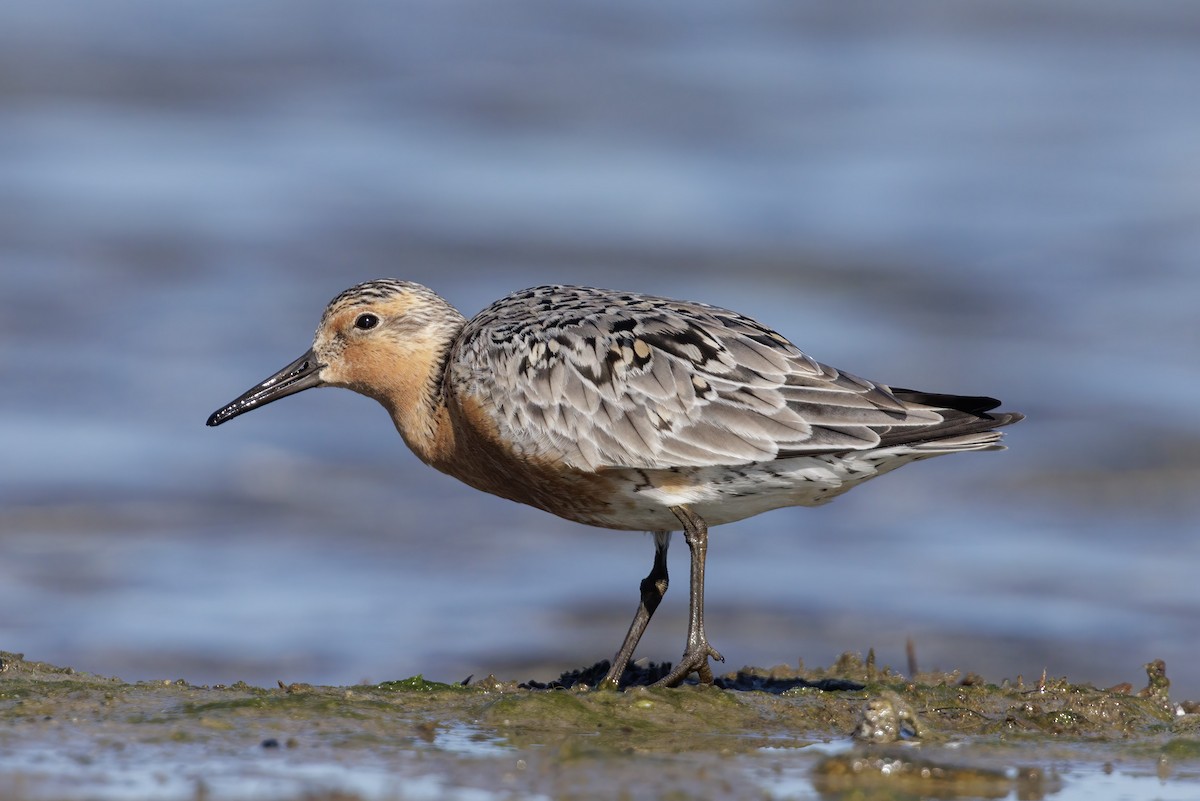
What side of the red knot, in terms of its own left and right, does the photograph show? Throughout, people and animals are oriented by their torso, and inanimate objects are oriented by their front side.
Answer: left
